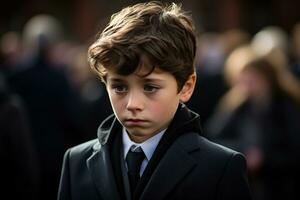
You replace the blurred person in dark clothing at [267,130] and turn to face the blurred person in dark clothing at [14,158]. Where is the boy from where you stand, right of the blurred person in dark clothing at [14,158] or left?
left

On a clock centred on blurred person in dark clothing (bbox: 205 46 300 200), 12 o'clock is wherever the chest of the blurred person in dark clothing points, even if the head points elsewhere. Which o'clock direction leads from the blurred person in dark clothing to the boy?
The boy is roughly at 11 o'clock from the blurred person in dark clothing.

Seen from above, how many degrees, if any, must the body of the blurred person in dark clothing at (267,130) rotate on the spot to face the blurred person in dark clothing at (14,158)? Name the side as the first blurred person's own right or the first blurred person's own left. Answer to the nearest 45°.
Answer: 0° — they already face them

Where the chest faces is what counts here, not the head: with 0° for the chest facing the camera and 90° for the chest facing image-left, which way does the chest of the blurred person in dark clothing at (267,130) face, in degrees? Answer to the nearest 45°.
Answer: approximately 45°

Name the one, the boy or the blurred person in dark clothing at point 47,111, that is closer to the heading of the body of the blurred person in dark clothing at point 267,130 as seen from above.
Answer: the boy
